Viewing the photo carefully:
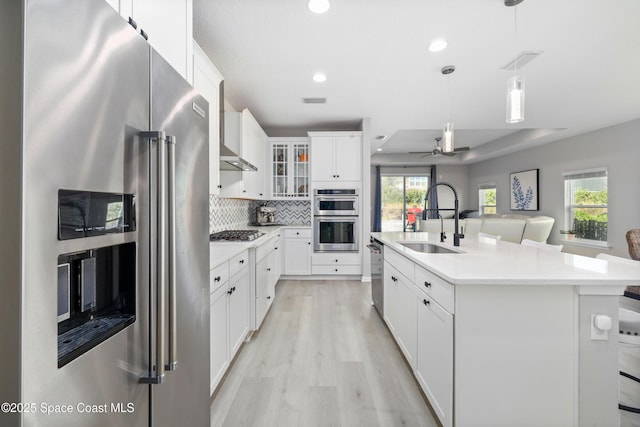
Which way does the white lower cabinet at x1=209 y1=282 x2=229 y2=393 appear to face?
to the viewer's right

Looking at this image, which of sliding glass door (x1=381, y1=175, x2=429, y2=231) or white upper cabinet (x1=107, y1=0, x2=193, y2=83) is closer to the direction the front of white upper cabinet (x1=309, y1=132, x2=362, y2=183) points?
the white upper cabinet

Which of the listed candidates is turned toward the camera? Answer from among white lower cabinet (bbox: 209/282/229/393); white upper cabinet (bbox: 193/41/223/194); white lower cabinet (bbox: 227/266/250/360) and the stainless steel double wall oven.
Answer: the stainless steel double wall oven

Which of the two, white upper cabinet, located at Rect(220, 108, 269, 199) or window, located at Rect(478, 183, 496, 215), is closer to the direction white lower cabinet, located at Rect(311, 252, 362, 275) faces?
the white upper cabinet

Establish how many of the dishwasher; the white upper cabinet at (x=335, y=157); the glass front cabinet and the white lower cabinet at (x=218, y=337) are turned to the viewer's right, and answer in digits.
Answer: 1

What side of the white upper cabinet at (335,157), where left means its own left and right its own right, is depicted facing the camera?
front

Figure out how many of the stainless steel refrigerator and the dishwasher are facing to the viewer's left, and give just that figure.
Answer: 1

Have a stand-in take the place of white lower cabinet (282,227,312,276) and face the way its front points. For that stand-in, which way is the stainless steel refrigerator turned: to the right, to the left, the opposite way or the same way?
to the left

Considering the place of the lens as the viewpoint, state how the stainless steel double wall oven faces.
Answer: facing the viewer

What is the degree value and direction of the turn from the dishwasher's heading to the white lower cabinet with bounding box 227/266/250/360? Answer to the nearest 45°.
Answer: approximately 45° to its left

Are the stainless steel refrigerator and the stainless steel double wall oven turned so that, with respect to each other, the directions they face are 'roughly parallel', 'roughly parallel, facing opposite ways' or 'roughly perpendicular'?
roughly perpendicular

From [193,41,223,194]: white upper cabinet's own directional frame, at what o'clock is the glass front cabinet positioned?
The glass front cabinet is roughly at 10 o'clock from the white upper cabinet.

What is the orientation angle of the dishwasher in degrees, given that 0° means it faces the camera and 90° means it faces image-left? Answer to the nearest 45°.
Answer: approximately 90°

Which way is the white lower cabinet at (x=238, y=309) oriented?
to the viewer's right

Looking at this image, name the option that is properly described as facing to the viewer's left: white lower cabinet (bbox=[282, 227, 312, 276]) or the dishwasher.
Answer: the dishwasher

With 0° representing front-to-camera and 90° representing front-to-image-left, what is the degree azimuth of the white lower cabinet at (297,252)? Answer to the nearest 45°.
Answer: approximately 0°

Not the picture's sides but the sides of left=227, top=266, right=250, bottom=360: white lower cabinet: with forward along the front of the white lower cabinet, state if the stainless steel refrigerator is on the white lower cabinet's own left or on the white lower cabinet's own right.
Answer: on the white lower cabinet's own right

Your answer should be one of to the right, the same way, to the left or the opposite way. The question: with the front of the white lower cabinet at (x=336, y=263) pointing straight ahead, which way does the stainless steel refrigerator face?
to the left

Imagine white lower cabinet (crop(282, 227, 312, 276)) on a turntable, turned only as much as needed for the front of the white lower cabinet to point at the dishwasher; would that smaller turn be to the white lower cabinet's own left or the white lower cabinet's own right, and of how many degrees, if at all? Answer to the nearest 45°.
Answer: approximately 45° to the white lower cabinet's own left
